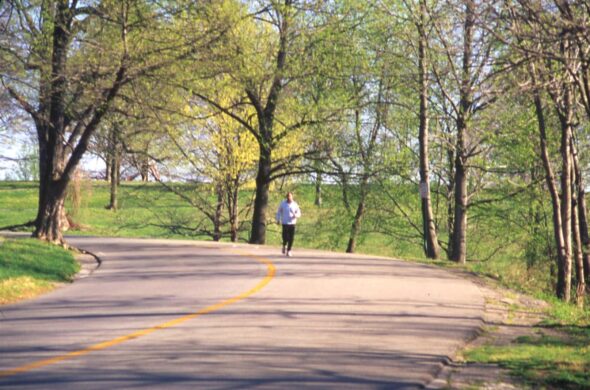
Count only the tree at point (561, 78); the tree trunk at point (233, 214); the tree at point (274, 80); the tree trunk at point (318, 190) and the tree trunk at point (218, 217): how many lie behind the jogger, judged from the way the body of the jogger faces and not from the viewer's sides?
4

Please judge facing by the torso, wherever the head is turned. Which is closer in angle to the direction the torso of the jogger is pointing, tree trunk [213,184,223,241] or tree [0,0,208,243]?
the tree

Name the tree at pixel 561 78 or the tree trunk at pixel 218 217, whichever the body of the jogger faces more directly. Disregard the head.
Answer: the tree

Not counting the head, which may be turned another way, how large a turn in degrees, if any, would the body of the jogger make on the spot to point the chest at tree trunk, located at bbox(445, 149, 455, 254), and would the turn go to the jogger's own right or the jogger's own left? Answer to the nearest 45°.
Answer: approximately 135° to the jogger's own left

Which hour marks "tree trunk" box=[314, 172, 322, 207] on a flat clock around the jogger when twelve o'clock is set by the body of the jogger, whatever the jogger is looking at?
The tree trunk is roughly at 6 o'clock from the jogger.

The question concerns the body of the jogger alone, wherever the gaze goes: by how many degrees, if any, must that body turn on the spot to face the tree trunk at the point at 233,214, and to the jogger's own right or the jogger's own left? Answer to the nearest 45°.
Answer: approximately 180°

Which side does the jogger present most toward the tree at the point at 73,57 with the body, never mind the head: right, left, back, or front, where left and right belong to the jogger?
right

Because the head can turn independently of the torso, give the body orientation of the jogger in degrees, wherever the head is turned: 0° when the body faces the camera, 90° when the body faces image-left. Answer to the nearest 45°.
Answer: approximately 0°

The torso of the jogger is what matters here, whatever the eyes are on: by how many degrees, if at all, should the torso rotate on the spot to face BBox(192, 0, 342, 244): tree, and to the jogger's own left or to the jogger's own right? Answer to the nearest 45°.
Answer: approximately 180°
